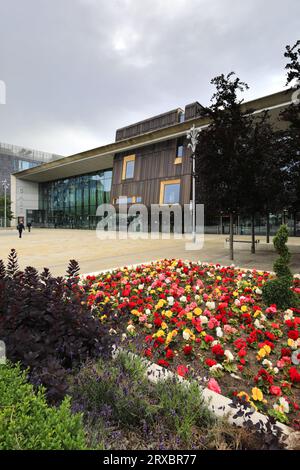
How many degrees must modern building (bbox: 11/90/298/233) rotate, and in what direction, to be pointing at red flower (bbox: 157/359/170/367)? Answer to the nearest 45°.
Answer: approximately 45° to its left

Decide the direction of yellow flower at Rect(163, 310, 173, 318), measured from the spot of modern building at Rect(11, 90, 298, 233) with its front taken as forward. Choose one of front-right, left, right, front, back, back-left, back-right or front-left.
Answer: front-left

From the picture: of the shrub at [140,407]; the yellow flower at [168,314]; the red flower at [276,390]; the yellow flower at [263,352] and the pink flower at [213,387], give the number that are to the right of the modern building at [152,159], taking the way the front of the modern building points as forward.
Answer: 0

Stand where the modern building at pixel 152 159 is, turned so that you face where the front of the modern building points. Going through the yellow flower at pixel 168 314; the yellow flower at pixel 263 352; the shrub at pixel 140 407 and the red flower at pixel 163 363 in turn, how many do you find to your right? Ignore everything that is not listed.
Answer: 0

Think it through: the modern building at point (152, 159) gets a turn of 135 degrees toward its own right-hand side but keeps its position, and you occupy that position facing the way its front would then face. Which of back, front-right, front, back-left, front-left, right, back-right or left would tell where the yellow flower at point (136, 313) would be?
back

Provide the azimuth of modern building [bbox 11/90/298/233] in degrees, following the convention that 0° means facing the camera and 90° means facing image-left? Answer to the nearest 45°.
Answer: approximately 45°

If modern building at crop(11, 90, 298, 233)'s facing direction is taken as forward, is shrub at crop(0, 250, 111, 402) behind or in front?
in front

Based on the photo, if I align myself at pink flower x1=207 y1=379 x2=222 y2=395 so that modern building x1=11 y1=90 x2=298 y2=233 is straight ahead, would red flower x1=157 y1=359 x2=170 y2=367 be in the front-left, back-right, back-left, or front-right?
front-left

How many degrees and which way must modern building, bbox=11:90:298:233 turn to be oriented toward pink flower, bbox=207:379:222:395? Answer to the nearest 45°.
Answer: approximately 45° to its left

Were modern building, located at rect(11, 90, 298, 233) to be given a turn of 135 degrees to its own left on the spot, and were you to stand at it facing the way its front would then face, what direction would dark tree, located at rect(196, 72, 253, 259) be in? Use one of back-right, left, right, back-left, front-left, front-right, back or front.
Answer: right

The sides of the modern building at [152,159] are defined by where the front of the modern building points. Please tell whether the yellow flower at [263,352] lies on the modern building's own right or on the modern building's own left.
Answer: on the modern building's own left

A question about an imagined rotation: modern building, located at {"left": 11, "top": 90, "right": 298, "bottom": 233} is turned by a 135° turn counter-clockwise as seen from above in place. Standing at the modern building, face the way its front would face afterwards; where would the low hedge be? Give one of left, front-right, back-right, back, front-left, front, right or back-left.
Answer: right

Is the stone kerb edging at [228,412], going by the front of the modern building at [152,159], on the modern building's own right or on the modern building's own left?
on the modern building's own left

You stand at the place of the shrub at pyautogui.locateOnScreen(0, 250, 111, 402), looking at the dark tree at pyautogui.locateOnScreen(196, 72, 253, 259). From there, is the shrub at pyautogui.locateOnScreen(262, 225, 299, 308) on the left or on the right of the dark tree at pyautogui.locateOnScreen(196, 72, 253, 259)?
right

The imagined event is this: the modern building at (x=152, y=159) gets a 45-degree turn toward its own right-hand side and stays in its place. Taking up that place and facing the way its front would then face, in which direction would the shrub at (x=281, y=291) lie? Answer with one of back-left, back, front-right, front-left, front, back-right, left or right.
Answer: left

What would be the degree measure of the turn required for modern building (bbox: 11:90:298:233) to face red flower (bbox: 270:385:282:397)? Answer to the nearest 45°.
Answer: approximately 45° to its left
